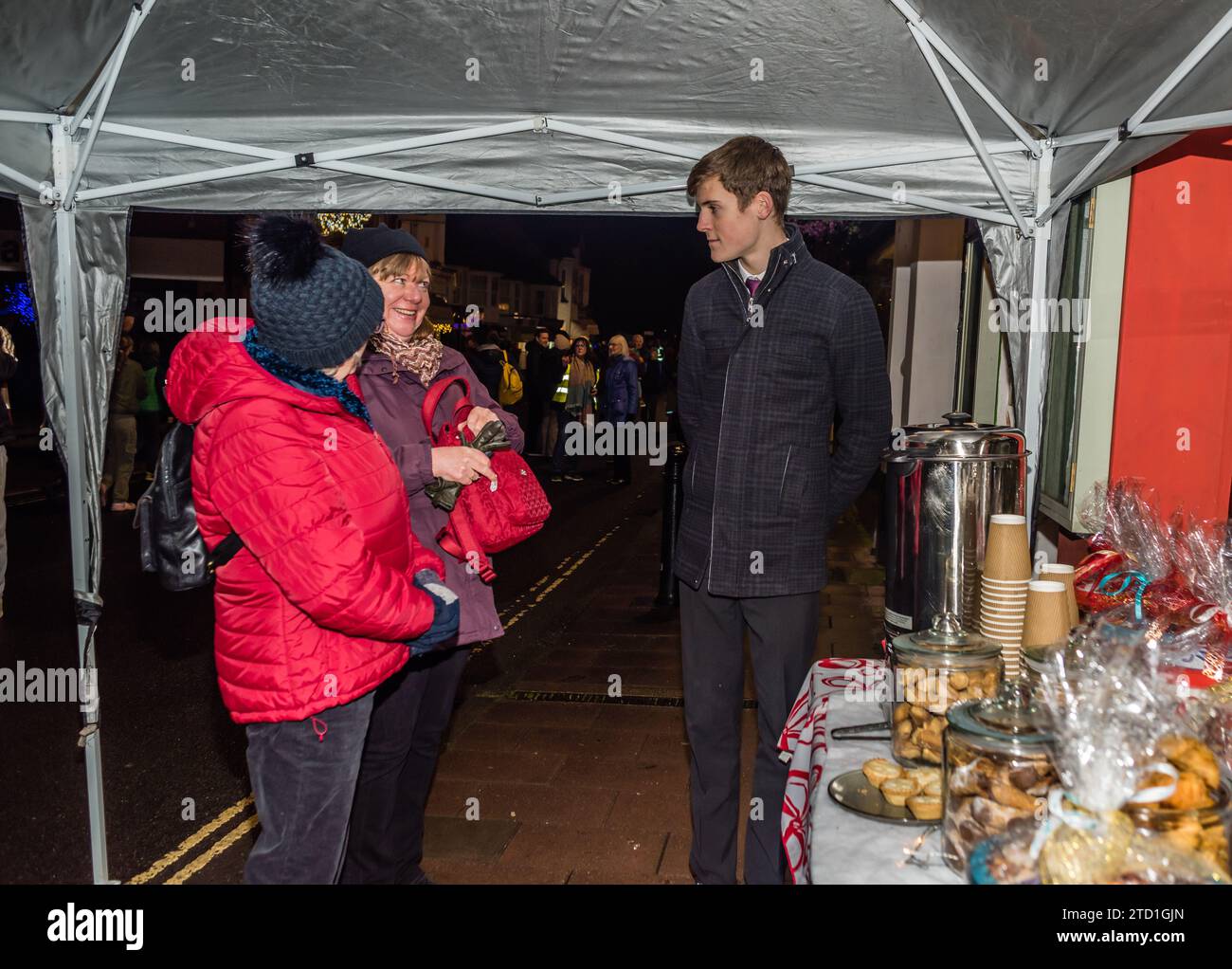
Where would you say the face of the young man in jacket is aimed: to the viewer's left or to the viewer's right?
to the viewer's left

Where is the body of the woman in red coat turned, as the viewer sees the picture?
to the viewer's right

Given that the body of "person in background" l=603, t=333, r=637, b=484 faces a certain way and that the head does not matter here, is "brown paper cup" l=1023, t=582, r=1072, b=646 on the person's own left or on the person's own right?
on the person's own left

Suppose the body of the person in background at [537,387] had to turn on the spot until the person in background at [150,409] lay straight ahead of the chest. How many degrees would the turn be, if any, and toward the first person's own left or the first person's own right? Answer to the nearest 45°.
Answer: approximately 90° to the first person's own right

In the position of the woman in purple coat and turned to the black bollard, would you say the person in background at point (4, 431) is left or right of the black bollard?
left

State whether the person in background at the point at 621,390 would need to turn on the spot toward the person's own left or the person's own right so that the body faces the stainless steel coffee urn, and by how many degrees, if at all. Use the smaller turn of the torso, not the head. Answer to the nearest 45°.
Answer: approximately 45° to the person's own left

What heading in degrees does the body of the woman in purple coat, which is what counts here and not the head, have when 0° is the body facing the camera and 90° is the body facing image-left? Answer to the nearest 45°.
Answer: approximately 315°

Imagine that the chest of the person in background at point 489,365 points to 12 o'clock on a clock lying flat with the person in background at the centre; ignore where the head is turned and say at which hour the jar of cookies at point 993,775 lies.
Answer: The jar of cookies is roughly at 6 o'clock from the person in background.

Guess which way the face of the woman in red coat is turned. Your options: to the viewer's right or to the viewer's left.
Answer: to the viewer's right

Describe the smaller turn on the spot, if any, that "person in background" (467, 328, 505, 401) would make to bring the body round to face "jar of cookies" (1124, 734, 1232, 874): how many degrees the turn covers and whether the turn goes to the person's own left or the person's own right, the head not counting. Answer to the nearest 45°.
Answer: approximately 180°
